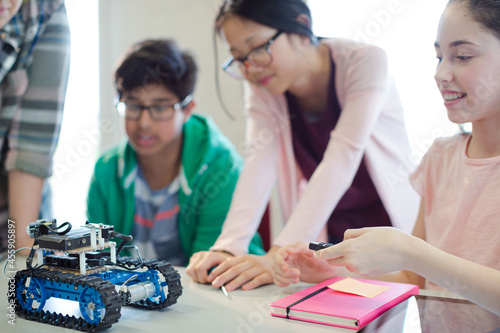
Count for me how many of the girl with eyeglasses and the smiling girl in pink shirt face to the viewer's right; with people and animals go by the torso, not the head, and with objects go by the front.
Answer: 0

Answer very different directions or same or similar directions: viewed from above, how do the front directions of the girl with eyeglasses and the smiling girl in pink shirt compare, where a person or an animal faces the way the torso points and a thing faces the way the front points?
same or similar directions

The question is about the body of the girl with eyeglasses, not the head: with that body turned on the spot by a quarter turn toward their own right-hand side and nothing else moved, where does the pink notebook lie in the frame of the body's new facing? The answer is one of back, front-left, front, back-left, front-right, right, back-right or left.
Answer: back-left

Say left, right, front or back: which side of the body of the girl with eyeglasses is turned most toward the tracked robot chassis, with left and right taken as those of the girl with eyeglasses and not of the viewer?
front

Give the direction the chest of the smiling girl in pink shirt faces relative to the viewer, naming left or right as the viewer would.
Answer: facing the viewer and to the left of the viewer

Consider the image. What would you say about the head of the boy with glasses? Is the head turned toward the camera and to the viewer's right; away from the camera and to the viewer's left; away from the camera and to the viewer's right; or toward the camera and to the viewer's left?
toward the camera and to the viewer's left
